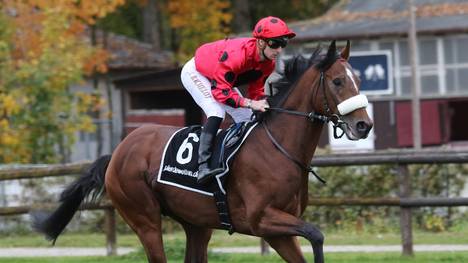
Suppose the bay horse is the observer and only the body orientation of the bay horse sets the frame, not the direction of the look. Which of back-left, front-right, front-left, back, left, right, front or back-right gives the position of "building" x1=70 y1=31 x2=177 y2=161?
back-left

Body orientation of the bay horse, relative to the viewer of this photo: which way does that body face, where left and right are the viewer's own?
facing the viewer and to the right of the viewer

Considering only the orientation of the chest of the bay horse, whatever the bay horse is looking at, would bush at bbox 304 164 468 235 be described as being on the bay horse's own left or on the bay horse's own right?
on the bay horse's own left

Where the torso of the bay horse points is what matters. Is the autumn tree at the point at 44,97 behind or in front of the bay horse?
behind
